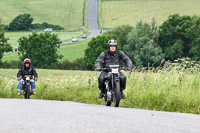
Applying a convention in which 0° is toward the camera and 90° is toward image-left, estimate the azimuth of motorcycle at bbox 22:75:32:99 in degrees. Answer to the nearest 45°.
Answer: approximately 0°

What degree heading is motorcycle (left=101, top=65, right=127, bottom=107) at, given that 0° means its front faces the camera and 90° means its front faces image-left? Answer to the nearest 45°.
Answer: approximately 0°

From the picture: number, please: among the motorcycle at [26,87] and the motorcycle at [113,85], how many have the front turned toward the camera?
2

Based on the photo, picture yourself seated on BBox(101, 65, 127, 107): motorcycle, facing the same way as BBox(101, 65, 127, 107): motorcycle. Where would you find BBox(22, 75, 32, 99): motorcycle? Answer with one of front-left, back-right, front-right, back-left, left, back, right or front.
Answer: back-right
